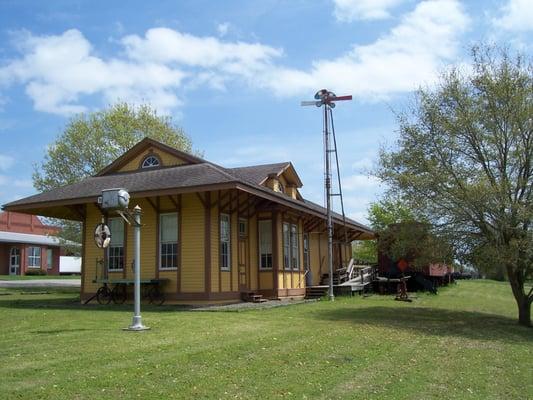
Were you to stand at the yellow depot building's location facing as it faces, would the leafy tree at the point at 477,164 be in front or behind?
in front

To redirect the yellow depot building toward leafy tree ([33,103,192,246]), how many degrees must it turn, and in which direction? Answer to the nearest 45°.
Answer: approximately 180°

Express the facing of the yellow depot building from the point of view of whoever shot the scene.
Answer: facing the viewer and to the right of the viewer

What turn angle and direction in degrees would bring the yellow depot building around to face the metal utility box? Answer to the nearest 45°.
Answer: approximately 45° to its right

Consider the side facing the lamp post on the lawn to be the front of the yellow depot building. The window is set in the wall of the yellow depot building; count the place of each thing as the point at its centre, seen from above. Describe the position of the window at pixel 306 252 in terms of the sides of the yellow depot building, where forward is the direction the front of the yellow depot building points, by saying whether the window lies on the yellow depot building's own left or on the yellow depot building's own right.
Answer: on the yellow depot building's own left

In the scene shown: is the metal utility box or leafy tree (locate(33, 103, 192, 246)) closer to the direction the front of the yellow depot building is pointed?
the metal utility box
